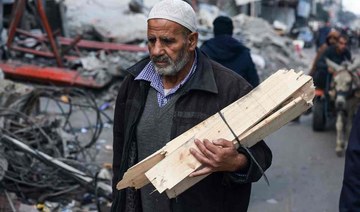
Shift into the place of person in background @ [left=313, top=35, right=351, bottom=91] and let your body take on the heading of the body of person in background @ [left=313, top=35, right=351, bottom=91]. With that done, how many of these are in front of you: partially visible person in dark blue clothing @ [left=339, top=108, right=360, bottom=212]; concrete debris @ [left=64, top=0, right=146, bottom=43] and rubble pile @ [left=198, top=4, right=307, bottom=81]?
1

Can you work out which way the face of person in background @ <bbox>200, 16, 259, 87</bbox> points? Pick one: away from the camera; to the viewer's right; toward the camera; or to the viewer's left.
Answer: away from the camera

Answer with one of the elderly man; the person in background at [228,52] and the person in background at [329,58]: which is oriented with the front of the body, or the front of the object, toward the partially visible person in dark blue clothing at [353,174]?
the person in background at [329,58]

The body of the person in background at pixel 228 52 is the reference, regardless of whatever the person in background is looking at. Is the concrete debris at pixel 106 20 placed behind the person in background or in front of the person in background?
in front

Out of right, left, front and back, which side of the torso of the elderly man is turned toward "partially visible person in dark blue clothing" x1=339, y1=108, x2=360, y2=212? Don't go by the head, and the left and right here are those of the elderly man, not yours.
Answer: left

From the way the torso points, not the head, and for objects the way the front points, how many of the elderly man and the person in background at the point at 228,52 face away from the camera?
1

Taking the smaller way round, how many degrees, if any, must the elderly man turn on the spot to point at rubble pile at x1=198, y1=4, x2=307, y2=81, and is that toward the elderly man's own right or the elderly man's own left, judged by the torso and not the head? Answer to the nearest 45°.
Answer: approximately 135° to the elderly man's own right

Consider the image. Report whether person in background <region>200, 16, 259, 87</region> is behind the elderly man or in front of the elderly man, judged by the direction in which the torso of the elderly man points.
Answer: behind

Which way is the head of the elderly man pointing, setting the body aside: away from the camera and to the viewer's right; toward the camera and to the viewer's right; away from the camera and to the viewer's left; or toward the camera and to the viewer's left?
toward the camera and to the viewer's left

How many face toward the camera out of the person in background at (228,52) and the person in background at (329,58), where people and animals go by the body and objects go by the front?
1

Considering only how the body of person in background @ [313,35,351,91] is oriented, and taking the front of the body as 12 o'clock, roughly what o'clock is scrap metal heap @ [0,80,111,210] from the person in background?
The scrap metal heap is roughly at 1 o'clock from the person in background.

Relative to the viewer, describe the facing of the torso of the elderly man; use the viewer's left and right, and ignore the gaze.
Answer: facing the viewer and to the left of the viewer

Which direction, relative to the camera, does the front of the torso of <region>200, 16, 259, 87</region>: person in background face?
away from the camera

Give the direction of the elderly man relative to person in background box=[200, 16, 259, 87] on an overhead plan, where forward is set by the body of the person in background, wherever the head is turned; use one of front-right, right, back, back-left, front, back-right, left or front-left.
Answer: back

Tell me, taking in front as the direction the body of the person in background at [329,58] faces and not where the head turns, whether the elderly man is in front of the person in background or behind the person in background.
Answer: in front

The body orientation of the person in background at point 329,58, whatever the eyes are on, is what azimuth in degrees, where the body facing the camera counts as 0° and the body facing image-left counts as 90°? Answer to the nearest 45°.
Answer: approximately 0°
